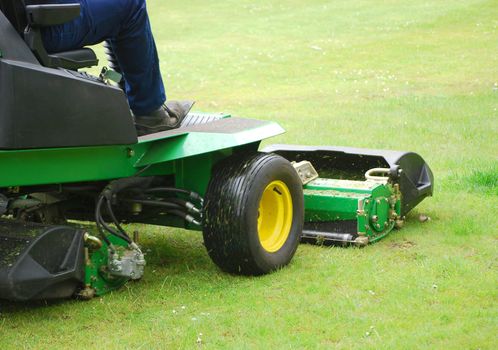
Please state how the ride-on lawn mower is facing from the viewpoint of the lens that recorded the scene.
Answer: facing away from the viewer and to the right of the viewer
